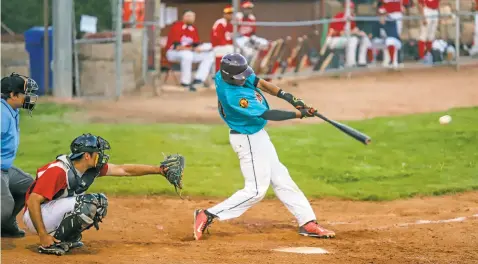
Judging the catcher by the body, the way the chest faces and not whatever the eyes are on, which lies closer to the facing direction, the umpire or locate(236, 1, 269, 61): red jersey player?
the red jersey player

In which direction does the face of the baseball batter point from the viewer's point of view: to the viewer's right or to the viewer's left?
to the viewer's right

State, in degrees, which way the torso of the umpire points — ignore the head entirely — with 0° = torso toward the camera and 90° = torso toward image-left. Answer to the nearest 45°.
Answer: approximately 270°

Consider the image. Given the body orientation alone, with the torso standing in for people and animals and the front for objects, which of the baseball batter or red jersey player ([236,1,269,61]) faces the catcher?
the red jersey player

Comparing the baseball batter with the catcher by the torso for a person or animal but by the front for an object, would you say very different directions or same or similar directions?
same or similar directions

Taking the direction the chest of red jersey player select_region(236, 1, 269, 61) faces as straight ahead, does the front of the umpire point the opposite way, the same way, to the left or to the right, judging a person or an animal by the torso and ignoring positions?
to the left

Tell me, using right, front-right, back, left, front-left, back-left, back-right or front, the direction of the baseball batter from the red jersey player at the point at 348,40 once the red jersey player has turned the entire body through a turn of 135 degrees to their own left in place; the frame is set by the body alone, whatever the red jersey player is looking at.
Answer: back

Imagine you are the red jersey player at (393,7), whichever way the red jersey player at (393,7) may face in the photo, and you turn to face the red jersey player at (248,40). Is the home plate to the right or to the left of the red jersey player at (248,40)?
left

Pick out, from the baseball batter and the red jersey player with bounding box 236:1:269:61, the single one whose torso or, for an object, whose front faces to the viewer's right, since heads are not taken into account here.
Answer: the baseball batter

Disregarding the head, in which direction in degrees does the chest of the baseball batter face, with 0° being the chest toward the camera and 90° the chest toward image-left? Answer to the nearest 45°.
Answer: approximately 270°

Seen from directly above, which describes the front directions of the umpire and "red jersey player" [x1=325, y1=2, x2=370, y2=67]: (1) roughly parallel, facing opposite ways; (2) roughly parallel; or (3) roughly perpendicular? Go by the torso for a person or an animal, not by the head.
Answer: roughly perpendicular

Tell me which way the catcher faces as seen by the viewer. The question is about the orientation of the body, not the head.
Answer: to the viewer's right

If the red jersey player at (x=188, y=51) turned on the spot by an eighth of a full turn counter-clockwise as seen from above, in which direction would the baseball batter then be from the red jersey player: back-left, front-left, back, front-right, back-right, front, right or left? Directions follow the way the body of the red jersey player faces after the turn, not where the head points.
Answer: right

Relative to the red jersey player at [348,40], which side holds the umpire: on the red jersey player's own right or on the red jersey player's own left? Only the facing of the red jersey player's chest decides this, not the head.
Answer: on the red jersey player's own right

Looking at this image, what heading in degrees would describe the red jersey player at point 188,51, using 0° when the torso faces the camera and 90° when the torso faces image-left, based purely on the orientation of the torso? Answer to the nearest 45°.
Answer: approximately 315°

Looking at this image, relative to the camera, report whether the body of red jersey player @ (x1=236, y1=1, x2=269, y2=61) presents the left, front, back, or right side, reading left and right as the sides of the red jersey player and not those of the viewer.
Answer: front
